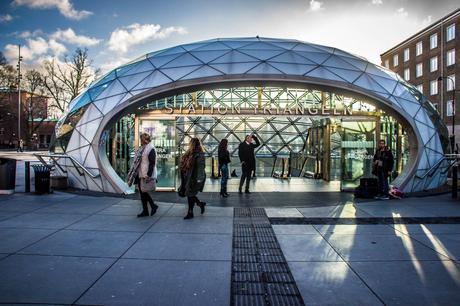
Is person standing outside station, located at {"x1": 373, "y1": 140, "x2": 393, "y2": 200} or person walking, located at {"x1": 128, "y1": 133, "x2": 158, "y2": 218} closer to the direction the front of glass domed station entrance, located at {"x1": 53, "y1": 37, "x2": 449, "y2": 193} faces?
the person walking

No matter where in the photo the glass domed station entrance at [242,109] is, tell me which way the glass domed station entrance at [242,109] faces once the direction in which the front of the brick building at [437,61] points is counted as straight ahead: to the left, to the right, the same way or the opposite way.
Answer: to the left

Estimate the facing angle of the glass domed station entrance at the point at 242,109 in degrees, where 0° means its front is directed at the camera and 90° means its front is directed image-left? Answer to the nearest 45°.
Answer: approximately 0°

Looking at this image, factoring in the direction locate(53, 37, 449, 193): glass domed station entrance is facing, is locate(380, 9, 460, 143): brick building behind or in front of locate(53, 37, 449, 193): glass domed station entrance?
behind

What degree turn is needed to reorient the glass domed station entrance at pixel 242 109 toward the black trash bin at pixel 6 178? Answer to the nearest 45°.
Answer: approximately 90° to its right

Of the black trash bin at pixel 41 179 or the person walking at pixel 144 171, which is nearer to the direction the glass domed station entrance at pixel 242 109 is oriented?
the person walking

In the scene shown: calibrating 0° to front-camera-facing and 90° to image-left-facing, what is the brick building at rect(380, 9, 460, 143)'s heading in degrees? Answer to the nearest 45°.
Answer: approximately 45°

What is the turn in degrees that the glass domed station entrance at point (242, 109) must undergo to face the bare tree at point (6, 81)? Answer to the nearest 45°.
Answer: approximately 135° to its right
